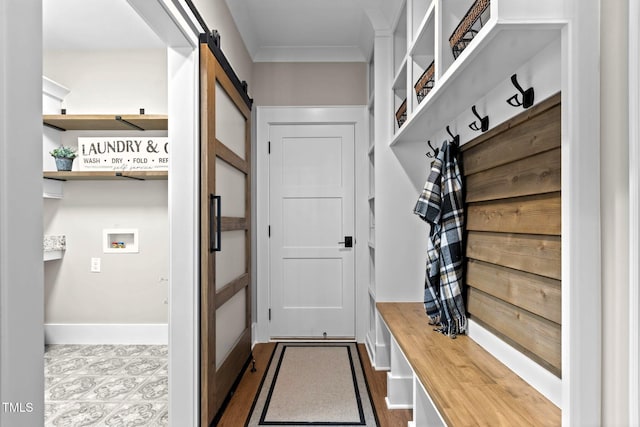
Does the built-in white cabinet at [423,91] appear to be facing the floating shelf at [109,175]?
yes

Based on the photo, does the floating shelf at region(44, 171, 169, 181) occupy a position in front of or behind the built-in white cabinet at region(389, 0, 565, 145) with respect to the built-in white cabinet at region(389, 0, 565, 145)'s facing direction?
in front

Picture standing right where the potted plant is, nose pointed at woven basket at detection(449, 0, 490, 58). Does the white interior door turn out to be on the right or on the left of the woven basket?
left

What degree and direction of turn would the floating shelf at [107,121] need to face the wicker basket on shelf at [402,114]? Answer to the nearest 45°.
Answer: approximately 45° to its left

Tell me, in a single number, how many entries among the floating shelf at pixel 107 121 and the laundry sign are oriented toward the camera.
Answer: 2

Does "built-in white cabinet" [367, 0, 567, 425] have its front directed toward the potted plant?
yes

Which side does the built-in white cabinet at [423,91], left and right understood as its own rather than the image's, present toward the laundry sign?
front

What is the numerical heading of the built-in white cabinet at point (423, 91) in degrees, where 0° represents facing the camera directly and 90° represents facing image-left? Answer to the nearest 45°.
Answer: approximately 90°

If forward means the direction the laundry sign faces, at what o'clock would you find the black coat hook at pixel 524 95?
The black coat hook is roughly at 11 o'clock from the laundry sign.
